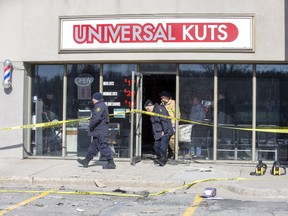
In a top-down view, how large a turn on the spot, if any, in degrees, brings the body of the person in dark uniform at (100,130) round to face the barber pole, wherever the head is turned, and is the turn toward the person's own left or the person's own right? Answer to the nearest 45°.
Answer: approximately 45° to the person's own right

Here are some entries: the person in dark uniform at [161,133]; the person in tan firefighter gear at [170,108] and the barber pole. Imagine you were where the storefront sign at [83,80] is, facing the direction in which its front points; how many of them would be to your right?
1

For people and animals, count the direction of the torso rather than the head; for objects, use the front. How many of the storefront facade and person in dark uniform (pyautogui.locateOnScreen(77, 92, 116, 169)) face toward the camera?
1

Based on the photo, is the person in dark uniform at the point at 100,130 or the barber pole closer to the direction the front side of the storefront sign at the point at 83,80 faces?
the person in dark uniform

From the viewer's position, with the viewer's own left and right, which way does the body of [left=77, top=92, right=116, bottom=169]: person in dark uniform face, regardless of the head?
facing to the left of the viewer

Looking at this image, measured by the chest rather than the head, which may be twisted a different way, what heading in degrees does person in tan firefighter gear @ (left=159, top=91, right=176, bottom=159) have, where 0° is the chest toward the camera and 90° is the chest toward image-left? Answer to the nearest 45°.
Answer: approximately 45°

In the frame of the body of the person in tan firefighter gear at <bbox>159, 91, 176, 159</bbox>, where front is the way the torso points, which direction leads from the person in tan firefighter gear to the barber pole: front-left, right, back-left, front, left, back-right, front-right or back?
front-right

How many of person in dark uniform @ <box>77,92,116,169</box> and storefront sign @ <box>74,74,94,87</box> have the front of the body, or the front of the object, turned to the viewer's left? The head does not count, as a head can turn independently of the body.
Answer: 1
